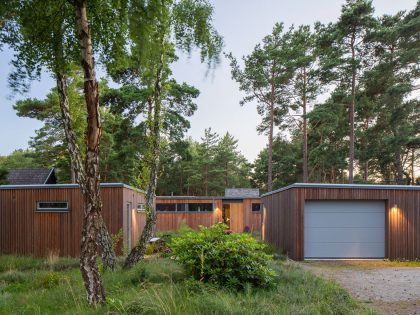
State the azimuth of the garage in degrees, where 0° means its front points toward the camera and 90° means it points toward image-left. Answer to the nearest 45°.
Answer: approximately 0°
